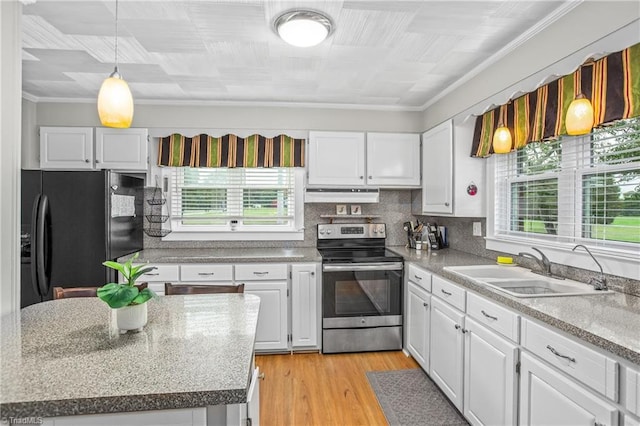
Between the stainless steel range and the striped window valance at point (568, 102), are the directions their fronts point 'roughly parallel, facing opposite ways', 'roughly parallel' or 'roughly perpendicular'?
roughly perpendicular

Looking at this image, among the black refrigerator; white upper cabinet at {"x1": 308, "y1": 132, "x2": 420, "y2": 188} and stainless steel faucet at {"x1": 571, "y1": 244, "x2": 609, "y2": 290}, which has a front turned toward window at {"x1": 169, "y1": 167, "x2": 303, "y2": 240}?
the stainless steel faucet

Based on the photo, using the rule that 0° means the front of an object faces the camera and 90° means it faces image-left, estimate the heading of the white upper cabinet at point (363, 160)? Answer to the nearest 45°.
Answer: approximately 0°

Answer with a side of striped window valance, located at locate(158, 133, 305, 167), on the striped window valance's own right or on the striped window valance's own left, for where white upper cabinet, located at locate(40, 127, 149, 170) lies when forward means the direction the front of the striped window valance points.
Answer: on the striped window valance's own right

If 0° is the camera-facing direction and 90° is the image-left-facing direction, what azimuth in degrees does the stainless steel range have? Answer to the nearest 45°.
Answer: approximately 0°

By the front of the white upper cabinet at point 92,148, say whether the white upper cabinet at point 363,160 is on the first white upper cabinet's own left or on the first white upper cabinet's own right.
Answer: on the first white upper cabinet's own left
